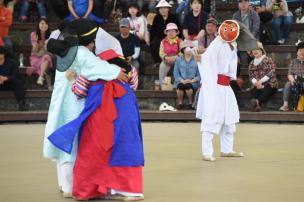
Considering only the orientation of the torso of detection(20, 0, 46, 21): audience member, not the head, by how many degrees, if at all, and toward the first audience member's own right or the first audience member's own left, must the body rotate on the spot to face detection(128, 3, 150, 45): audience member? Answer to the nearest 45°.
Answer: approximately 45° to the first audience member's own left

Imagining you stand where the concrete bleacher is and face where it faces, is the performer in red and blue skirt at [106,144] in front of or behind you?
in front

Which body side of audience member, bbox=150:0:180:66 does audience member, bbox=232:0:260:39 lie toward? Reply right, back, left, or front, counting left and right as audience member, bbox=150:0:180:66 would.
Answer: left

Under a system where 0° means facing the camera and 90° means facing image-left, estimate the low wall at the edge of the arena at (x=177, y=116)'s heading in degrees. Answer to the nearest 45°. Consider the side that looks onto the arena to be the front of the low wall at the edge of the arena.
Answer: approximately 0°

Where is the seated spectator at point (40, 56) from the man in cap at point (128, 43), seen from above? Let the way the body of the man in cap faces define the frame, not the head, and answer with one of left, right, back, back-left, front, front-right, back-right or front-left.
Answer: right

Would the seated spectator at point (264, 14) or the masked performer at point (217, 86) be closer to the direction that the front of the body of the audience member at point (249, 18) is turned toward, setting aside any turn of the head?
the masked performer

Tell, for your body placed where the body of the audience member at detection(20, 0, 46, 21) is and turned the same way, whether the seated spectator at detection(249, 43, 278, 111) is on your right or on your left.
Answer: on your left

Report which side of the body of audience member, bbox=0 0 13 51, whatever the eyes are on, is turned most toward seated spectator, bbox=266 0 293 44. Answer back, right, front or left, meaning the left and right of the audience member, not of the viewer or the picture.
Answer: left
